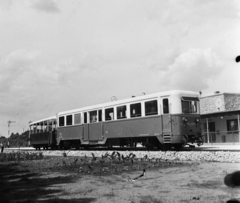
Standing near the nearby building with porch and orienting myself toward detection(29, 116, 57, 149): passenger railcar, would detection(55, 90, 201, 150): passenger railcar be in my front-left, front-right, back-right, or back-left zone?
front-left

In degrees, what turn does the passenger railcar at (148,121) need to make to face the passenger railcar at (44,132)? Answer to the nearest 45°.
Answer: approximately 180°

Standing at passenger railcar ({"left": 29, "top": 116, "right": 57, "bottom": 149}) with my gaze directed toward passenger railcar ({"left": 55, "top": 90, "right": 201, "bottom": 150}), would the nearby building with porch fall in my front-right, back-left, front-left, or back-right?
front-left

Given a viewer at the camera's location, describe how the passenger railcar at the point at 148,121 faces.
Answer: facing the viewer and to the right of the viewer

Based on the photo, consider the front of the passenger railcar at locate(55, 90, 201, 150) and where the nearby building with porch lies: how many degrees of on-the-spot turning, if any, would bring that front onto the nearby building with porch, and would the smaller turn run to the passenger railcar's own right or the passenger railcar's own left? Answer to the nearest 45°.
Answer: approximately 90° to the passenger railcar's own left
